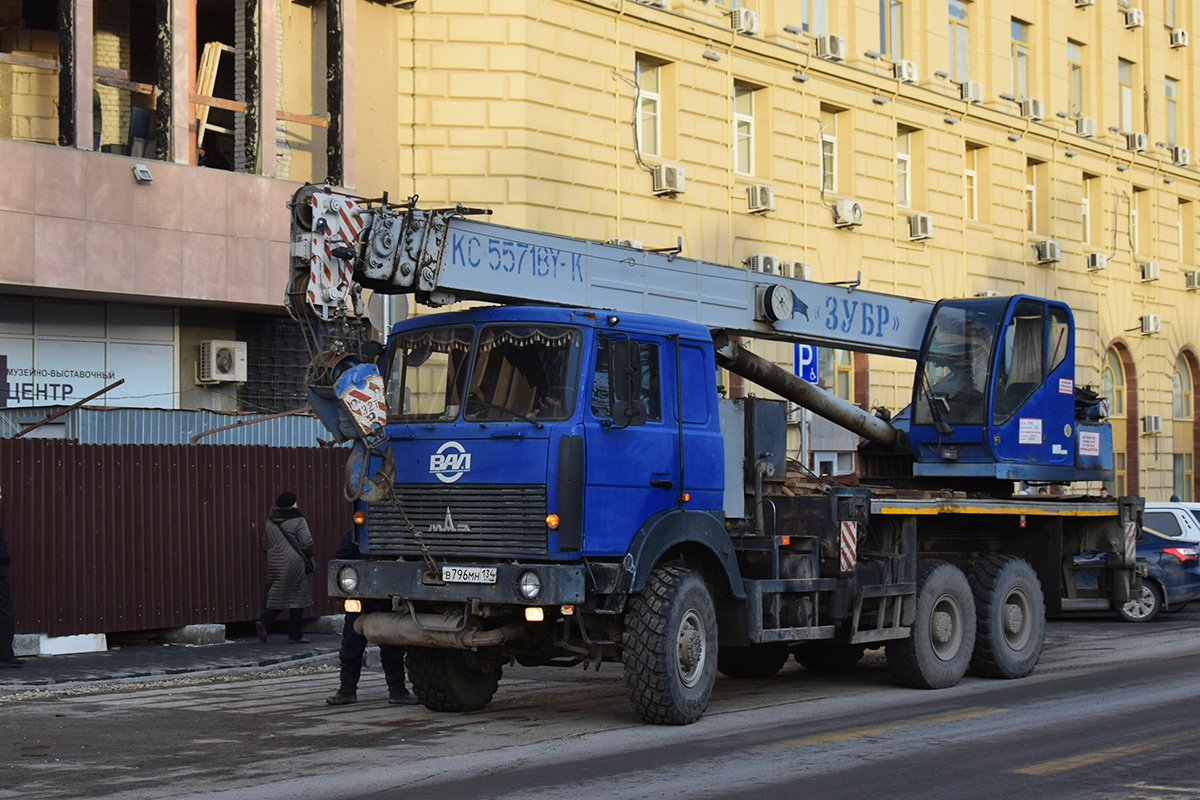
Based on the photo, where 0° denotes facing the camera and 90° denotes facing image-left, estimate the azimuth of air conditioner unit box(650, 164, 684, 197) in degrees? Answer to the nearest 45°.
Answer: approximately 315°

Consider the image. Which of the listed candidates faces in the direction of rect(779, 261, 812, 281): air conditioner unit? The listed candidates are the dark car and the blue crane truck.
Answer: the dark car

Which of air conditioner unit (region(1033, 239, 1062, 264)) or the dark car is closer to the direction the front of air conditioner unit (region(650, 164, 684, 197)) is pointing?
the dark car

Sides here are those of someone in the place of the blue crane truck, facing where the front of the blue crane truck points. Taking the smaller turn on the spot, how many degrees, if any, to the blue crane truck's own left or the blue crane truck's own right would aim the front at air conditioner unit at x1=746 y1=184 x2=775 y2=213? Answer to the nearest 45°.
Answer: approximately 135° to the blue crane truck's own right

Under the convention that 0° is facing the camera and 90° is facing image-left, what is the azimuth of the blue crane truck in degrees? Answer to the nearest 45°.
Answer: approximately 45°

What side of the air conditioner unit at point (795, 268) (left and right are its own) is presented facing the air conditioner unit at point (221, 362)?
right

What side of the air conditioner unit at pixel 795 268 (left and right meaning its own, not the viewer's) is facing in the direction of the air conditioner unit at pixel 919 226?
left
